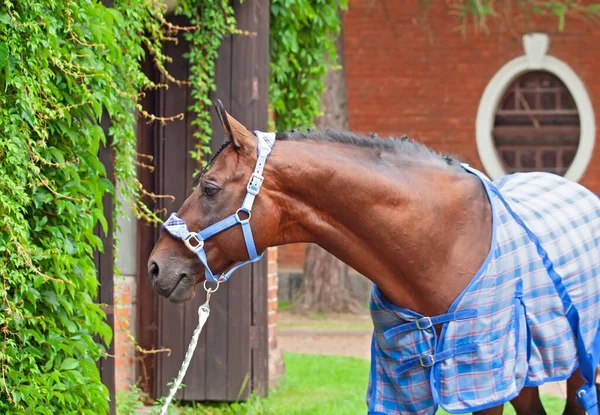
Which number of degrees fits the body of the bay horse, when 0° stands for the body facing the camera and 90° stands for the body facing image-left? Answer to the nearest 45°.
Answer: approximately 45°

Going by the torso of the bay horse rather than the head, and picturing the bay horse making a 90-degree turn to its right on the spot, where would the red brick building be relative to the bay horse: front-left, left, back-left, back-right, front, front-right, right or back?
front-right
